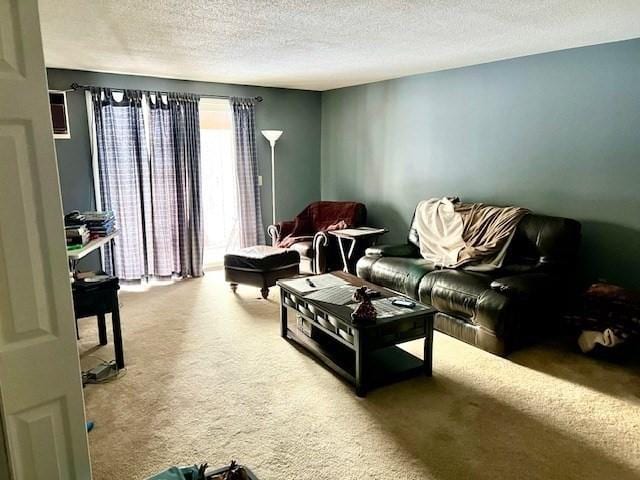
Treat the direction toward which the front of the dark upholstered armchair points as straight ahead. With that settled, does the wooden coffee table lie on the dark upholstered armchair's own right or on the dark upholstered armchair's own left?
on the dark upholstered armchair's own left

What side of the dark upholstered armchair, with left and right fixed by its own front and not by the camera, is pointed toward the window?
right

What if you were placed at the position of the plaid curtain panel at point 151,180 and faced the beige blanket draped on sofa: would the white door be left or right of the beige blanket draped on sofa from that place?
right

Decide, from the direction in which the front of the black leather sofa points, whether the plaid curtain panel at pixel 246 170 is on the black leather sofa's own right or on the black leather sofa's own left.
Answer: on the black leather sofa's own right

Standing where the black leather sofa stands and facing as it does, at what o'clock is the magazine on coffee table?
The magazine on coffee table is roughly at 1 o'clock from the black leather sofa.

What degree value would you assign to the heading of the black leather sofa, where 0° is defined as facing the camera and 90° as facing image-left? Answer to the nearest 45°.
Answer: approximately 45°

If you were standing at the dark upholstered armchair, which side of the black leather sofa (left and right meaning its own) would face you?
right

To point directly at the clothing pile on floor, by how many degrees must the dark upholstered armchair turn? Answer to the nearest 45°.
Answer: approximately 90° to its left

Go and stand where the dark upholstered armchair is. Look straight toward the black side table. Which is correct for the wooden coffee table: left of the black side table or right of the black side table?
left

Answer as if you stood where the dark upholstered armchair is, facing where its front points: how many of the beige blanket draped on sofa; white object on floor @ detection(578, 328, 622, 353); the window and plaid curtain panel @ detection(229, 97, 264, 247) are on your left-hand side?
2
